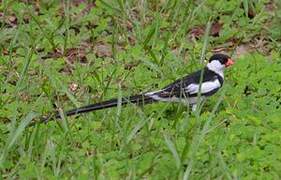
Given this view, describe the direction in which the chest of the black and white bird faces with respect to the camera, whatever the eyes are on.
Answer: to the viewer's right
